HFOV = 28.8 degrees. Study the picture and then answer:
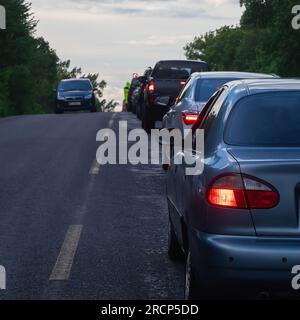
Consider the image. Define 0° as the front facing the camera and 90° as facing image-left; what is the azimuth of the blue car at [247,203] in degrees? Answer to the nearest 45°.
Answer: approximately 180°

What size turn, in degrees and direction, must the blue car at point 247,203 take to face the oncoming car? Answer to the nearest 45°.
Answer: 0° — it already faces it

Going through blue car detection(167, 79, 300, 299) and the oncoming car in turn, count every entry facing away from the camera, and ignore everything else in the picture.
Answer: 1

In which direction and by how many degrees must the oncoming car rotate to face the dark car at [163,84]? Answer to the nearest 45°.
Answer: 0° — it already faces it

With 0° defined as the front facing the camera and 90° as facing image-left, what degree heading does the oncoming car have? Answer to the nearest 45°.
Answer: approximately 0°

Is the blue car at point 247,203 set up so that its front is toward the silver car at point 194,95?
yes

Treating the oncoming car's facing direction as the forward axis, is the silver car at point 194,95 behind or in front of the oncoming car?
in front

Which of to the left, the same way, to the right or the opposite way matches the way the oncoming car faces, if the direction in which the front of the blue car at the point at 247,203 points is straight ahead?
the opposite way
